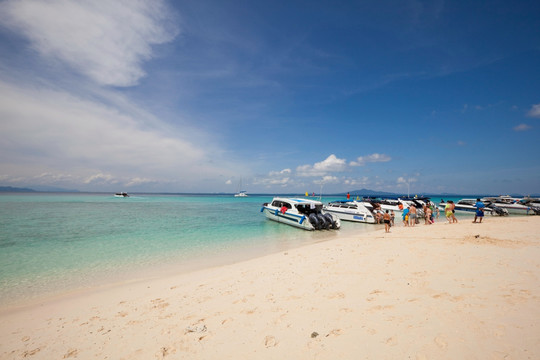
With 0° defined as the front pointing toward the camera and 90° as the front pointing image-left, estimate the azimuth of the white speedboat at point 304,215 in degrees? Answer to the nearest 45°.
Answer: approximately 135°

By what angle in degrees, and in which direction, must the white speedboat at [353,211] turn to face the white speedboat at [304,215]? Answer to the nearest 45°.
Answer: approximately 90° to its left

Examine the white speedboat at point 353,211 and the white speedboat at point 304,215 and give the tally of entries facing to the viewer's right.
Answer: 0

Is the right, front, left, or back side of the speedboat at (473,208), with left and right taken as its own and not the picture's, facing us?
left

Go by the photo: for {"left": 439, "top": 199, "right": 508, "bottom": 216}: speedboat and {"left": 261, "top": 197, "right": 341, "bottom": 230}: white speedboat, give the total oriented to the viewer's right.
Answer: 0

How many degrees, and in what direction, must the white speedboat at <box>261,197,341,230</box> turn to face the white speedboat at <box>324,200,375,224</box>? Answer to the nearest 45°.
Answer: approximately 90° to its right

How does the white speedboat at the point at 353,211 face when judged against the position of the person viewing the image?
facing away from the viewer and to the left of the viewer

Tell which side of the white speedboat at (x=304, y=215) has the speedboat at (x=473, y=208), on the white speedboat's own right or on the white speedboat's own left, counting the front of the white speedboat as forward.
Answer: on the white speedboat's own right
